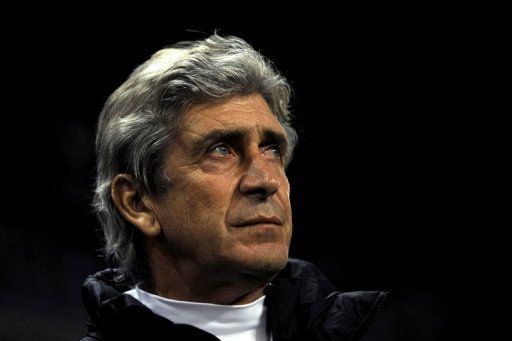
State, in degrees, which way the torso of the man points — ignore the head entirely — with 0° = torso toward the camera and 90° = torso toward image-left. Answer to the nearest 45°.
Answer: approximately 315°

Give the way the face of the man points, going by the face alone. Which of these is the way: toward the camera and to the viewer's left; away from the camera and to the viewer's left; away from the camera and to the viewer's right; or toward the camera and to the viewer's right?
toward the camera and to the viewer's right
